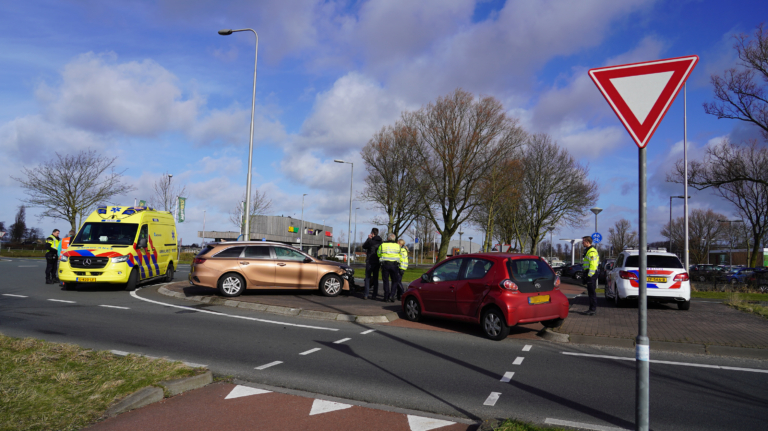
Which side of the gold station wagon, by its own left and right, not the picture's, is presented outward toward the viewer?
right

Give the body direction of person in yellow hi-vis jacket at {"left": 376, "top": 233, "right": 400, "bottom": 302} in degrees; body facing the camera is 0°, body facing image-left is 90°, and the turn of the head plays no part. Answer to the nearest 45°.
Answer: approximately 180°

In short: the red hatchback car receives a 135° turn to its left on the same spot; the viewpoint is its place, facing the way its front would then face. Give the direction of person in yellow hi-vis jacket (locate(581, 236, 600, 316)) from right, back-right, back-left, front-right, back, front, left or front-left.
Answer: back-left

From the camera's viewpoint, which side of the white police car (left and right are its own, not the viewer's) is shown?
back

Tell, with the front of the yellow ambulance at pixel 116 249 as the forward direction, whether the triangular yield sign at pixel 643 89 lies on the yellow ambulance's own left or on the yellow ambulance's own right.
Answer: on the yellow ambulance's own left

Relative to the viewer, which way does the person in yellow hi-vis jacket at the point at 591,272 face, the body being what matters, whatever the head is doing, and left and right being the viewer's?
facing to the left of the viewer

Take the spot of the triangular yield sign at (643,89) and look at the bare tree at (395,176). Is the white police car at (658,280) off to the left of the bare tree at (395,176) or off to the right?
right

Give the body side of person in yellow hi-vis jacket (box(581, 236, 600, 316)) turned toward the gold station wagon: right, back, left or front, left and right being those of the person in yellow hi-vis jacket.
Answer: front

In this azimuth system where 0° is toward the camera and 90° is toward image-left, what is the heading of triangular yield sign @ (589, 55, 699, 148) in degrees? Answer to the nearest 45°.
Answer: approximately 0°

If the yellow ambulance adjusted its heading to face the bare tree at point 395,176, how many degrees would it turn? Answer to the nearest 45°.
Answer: approximately 180°

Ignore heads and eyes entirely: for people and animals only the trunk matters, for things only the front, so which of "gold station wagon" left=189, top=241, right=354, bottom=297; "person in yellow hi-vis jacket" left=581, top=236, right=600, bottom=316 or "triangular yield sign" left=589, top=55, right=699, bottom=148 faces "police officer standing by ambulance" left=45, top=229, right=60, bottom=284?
the person in yellow hi-vis jacket

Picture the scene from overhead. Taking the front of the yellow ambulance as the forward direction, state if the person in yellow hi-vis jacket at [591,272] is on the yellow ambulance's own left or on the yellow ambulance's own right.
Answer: on the yellow ambulance's own left

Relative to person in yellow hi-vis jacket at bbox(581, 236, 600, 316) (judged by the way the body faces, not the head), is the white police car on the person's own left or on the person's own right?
on the person's own right

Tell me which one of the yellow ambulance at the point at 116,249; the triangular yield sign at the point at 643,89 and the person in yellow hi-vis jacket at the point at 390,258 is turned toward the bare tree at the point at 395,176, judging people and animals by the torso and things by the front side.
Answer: the person in yellow hi-vis jacket

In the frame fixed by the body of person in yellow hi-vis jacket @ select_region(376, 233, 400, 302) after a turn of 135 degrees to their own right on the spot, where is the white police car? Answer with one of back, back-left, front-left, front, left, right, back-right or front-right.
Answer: front-left
